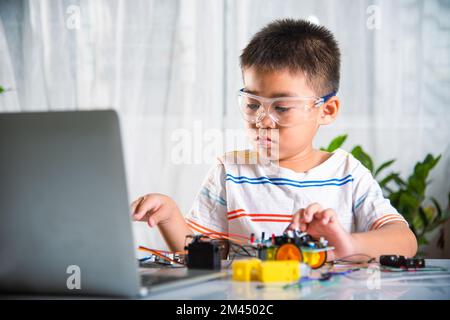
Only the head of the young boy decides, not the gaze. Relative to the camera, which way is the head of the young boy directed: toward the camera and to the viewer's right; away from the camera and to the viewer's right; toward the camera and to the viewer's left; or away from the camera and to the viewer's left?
toward the camera and to the viewer's left

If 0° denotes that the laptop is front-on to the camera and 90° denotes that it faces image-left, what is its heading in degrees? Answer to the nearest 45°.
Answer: approximately 225°

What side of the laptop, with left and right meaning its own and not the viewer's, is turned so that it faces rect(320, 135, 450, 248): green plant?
front

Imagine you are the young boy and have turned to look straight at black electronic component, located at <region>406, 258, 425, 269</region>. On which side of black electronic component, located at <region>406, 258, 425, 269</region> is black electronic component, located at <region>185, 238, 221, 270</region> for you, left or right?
right

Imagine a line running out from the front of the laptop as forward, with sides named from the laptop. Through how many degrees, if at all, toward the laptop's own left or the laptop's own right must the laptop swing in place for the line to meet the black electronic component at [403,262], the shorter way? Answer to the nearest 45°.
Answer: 0° — it already faces it

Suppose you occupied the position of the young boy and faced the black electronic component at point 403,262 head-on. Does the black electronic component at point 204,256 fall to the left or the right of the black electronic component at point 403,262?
right

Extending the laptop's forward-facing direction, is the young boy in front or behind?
in front
